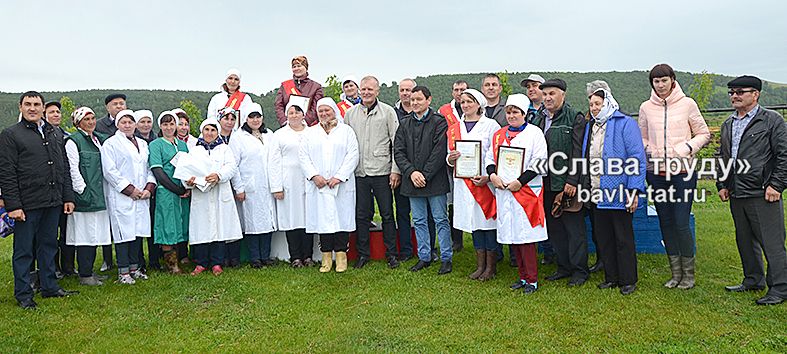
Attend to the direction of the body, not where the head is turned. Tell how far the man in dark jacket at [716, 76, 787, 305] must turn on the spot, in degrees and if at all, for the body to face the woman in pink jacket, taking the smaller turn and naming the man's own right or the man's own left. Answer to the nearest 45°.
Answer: approximately 45° to the man's own right

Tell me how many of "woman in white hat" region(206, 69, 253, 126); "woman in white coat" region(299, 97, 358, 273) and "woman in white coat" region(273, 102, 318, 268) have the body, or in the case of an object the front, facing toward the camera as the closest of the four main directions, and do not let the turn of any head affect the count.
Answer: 3

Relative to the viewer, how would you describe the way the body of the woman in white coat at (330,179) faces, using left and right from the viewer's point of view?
facing the viewer

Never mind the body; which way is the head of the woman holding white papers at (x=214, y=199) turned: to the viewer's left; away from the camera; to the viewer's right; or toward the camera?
toward the camera

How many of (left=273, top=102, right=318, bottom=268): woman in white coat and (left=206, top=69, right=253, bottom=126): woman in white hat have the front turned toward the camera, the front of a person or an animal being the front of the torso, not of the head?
2

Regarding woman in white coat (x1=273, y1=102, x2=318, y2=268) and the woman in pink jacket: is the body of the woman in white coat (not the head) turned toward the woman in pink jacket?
no

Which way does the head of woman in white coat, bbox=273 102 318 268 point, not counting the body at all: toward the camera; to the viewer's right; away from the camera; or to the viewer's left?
toward the camera

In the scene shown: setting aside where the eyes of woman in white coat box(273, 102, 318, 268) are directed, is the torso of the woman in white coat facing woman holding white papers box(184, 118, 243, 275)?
no

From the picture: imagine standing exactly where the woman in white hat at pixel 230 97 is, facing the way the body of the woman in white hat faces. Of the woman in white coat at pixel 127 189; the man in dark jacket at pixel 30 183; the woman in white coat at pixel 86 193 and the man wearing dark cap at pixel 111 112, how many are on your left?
0

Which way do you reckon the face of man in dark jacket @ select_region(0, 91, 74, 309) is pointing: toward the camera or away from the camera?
toward the camera

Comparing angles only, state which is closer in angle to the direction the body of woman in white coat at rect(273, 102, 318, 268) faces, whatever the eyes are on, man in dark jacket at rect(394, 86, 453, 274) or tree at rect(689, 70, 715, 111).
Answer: the man in dark jacket

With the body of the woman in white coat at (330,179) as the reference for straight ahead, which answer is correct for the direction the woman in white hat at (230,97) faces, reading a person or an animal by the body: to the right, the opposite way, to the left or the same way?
the same way

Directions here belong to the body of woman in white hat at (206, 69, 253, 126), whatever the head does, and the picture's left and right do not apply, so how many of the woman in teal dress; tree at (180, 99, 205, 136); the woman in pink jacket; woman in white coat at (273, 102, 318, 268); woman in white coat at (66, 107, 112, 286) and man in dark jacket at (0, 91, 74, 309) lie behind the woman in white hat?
1

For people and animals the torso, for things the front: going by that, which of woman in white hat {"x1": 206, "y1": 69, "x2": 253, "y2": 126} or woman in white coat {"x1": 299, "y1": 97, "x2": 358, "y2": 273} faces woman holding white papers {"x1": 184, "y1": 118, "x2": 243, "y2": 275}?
the woman in white hat

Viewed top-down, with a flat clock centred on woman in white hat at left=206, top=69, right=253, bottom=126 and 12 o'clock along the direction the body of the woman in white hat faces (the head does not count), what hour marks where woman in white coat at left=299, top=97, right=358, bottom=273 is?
The woman in white coat is roughly at 11 o'clock from the woman in white hat.

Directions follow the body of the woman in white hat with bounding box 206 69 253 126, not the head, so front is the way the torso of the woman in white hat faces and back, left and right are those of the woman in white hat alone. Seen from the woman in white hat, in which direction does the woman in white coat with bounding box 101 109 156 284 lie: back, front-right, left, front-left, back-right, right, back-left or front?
front-right

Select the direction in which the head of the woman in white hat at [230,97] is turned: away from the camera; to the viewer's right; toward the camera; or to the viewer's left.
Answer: toward the camera

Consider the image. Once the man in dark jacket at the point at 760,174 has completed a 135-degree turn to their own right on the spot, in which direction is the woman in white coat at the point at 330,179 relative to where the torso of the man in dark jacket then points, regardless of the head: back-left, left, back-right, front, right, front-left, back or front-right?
left
